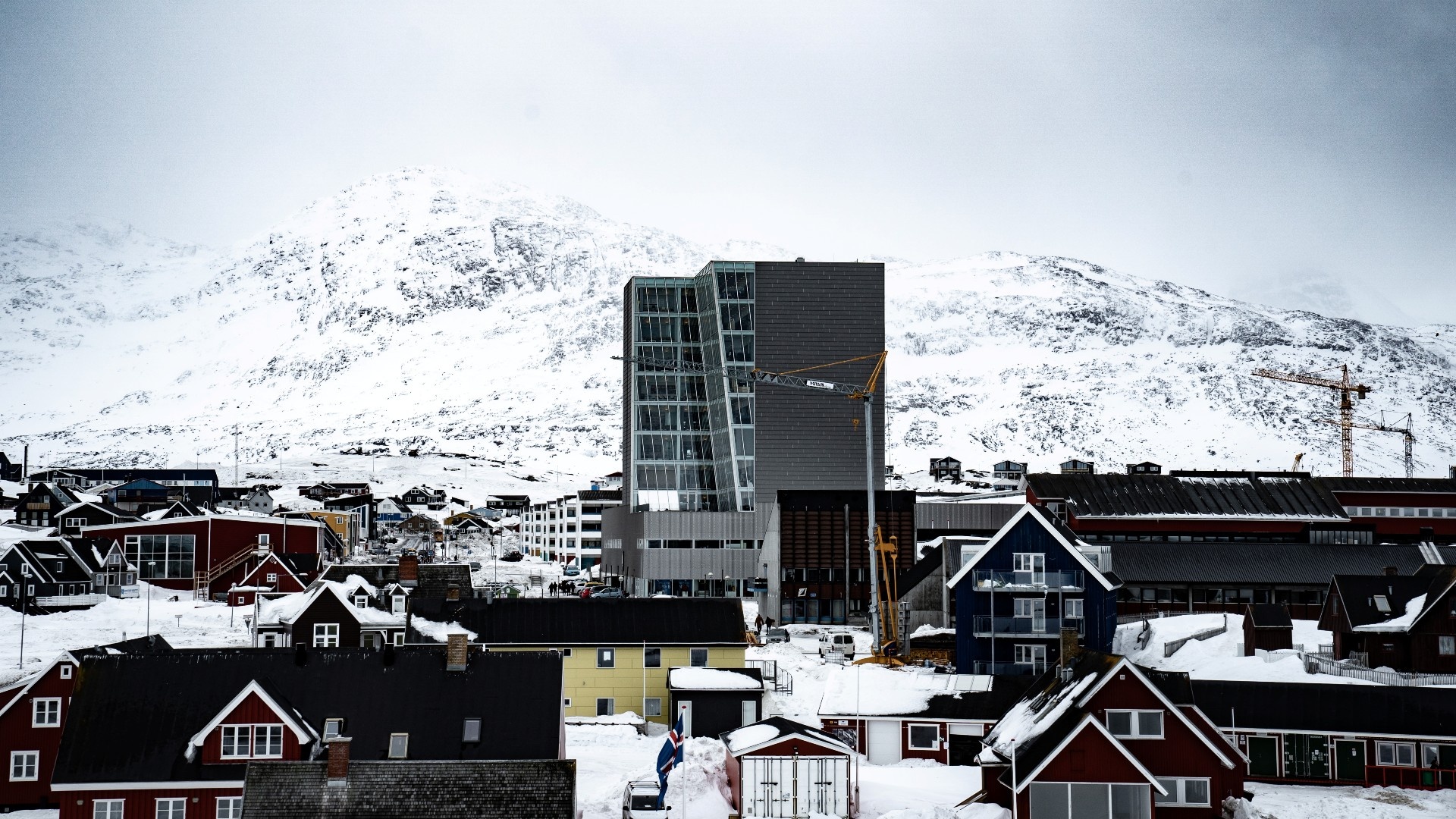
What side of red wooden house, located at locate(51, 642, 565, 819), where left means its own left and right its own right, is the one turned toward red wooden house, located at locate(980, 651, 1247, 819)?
left

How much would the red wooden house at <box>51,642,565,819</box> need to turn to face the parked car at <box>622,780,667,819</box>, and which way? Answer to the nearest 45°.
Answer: approximately 90° to its left

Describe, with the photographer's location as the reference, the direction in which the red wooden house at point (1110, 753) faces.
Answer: facing the viewer

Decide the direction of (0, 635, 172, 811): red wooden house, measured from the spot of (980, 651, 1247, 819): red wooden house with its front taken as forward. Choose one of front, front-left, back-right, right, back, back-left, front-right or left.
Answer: right

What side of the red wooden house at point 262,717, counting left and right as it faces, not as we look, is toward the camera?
front

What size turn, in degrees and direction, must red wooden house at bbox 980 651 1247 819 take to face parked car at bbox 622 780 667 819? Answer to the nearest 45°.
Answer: approximately 90° to its right

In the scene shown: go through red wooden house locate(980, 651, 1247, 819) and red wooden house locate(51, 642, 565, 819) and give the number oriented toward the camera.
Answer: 2

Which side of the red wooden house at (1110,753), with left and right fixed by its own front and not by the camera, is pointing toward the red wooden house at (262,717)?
right

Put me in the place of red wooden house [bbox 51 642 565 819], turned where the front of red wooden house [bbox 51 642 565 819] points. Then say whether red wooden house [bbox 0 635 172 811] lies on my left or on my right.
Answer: on my right
